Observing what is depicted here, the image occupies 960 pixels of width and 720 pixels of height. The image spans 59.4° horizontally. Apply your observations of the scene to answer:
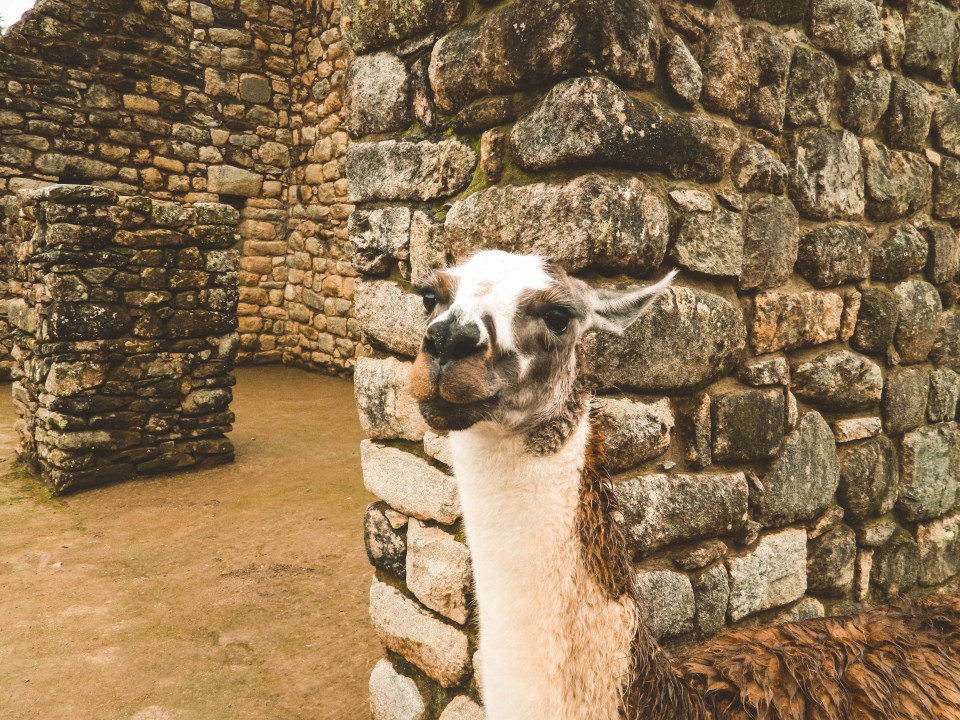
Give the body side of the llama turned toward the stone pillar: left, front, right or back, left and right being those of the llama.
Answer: right

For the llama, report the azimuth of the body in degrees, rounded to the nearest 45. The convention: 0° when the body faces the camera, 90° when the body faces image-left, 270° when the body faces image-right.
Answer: approximately 45°
